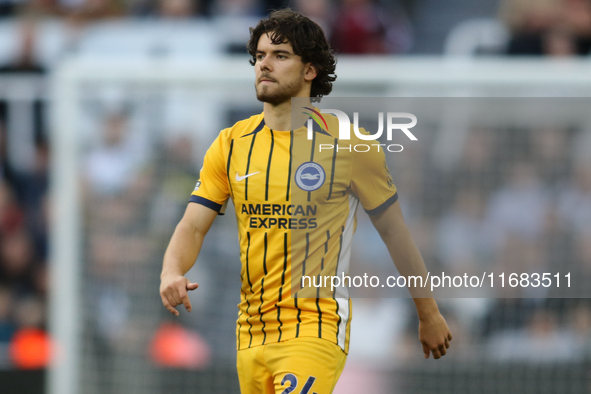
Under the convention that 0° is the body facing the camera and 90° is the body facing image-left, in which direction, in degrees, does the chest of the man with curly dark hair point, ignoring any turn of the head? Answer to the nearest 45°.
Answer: approximately 45°

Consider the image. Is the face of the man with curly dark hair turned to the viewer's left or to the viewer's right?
to the viewer's left

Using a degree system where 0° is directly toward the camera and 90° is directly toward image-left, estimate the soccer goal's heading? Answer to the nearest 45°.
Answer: approximately 0°
